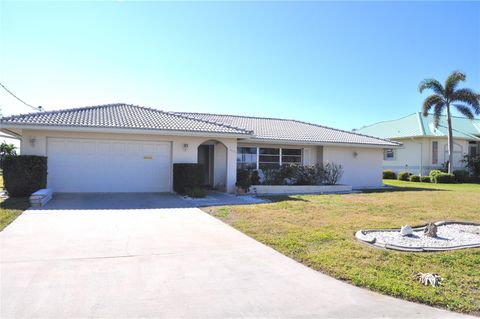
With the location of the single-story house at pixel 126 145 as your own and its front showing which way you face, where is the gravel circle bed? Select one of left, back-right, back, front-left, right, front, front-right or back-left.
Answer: front-left

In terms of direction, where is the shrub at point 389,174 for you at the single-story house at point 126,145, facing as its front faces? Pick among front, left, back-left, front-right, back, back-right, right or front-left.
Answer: back-left

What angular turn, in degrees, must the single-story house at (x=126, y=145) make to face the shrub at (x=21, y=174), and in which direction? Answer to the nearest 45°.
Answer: approximately 45° to its right

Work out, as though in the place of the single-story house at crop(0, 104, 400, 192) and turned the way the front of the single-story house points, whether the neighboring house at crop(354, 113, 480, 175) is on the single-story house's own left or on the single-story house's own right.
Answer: on the single-story house's own left

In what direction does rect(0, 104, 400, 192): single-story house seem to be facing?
toward the camera

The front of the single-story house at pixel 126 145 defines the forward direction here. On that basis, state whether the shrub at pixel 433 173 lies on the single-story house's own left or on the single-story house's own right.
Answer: on the single-story house's own left

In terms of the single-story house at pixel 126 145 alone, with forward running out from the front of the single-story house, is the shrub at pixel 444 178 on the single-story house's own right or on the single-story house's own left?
on the single-story house's own left

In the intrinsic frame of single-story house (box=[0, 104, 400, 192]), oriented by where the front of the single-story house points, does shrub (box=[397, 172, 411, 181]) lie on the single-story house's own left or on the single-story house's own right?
on the single-story house's own left

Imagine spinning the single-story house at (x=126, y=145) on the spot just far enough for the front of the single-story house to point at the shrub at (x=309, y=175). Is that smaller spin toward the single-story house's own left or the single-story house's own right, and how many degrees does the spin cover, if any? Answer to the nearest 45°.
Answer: approximately 90° to the single-story house's own left

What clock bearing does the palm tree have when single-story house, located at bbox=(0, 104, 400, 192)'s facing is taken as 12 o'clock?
The palm tree is roughly at 8 o'clock from the single-story house.

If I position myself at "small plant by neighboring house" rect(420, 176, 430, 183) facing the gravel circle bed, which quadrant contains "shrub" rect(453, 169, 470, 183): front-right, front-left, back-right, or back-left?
back-left
